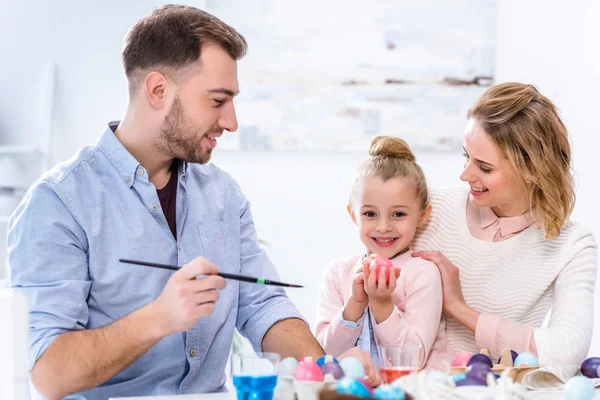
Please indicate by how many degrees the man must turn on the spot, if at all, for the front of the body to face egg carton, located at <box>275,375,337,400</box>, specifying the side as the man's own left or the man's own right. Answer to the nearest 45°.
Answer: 0° — they already face it

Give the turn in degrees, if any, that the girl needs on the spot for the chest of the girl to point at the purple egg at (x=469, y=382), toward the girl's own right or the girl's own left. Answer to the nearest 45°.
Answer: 0° — they already face it

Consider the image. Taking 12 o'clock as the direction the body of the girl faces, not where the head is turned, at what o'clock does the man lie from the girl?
The man is roughly at 2 o'clock from the girl.

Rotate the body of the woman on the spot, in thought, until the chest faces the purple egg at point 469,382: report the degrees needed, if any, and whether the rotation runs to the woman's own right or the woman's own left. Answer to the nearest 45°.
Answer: approximately 45° to the woman's own left

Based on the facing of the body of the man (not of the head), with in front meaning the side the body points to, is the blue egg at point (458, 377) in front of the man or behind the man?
in front

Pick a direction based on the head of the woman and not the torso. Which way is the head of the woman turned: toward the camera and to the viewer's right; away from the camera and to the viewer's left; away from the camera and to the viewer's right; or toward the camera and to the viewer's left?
toward the camera and to the viewer's left

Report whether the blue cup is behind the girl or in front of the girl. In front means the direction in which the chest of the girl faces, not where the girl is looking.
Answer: in front

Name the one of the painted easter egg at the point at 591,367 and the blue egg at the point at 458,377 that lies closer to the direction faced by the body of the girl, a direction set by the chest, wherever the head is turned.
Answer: the blue egg

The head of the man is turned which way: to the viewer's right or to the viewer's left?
to the viewer's right

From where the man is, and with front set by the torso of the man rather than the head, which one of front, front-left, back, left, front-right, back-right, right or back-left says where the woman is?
front-left

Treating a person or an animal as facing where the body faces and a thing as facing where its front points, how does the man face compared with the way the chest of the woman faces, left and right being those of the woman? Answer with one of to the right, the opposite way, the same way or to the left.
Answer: to the left

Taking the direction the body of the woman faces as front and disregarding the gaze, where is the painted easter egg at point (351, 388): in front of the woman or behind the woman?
in front

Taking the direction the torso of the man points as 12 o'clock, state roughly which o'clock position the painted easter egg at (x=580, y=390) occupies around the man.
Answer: The painted easter egg is roughly at 12 o'clock from the man.
